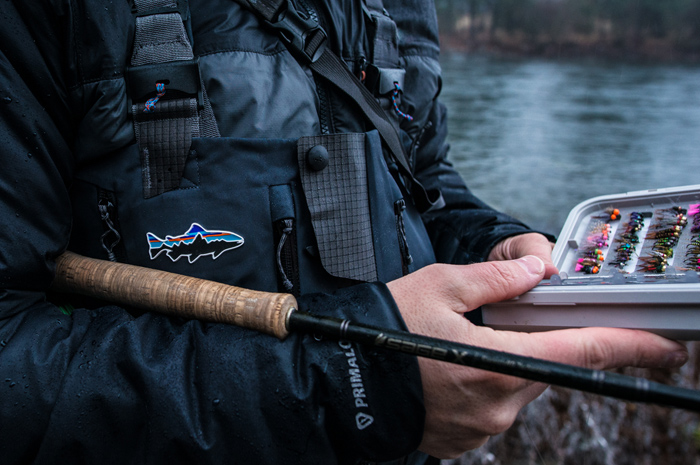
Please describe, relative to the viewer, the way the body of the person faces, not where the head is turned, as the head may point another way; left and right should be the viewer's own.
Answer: facing the viewer and to the right of the viewer
